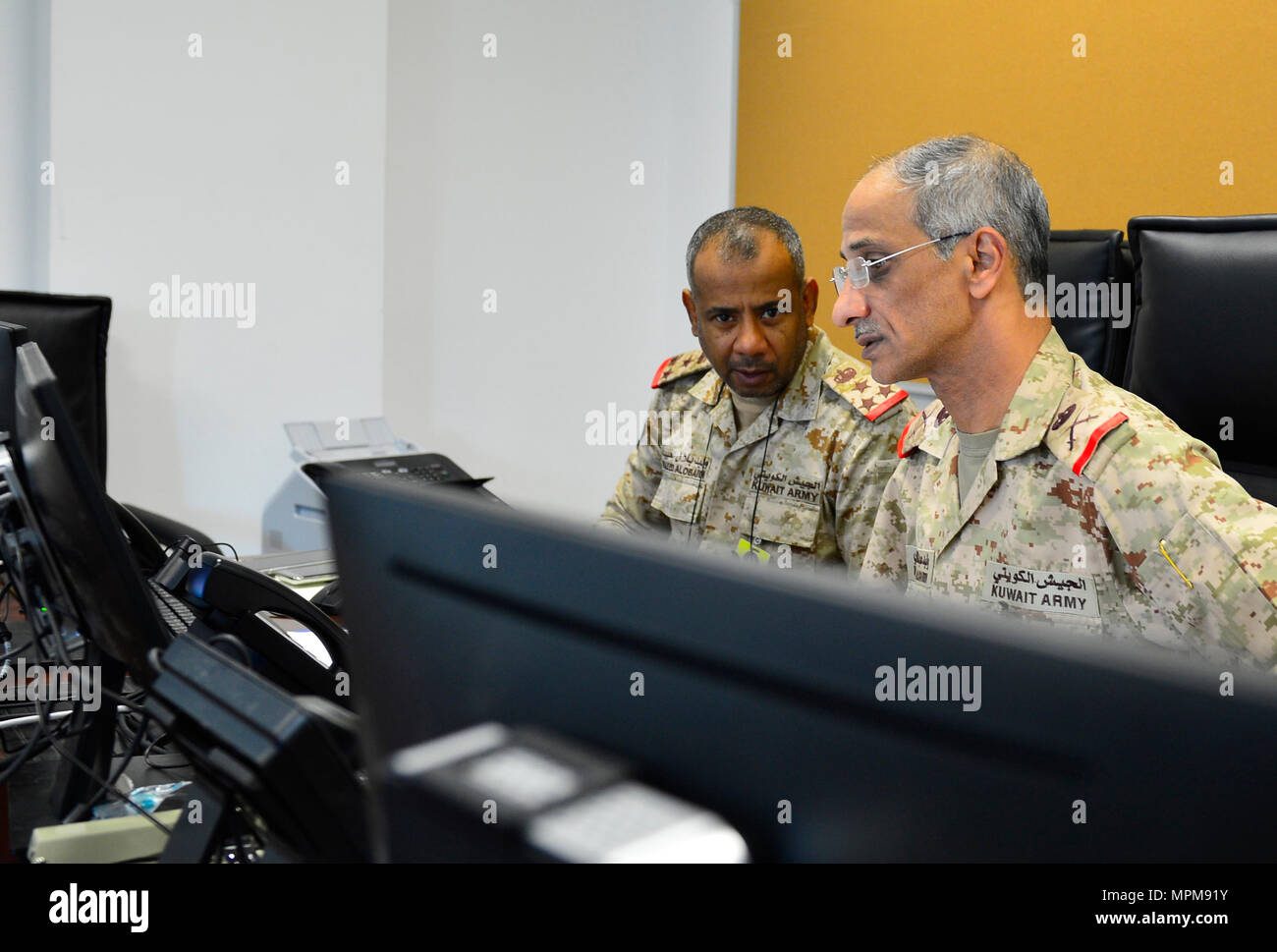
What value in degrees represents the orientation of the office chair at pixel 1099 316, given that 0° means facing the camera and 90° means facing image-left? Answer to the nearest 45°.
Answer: approximately 45°

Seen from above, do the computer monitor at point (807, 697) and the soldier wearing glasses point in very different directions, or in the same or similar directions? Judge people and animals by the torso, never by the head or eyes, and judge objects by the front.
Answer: very different directions

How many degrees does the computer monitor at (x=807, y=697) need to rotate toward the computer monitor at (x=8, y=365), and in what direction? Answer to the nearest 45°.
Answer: approximately 90° to its left

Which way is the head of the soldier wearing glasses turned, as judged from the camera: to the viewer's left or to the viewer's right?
to the viewer's left

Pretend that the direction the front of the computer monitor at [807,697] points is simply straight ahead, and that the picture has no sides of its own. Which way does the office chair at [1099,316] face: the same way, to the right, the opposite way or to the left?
the opposite way

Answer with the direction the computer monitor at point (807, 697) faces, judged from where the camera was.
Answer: facing away from the viewer and to the right of the viewer

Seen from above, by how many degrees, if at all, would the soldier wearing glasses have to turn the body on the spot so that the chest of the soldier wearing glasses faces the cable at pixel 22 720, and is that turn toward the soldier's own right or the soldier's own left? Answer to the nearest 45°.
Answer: approximately 45° to the soldier's own right

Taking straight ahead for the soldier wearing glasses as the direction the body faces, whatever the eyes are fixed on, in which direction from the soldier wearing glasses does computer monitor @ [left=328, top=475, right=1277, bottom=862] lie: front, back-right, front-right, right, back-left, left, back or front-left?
front-left
